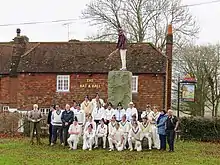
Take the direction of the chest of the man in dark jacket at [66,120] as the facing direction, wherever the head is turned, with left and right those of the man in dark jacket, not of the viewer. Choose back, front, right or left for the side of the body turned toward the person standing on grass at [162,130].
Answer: left

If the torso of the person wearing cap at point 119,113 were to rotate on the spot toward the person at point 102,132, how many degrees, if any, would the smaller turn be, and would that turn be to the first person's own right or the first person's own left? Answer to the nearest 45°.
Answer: approximately 45° to the first person's own right

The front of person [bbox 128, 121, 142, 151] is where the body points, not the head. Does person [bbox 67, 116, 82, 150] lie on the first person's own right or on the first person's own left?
on the first person's own right

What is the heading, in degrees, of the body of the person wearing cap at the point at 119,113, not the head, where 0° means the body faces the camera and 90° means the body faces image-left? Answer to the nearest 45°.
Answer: approximately 0°

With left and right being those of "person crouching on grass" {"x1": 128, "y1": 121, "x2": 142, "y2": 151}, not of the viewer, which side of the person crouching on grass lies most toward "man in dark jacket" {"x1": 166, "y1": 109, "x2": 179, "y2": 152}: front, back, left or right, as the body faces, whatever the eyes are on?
left

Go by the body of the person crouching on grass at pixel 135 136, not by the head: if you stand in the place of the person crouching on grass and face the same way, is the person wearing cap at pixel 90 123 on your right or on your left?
on your right

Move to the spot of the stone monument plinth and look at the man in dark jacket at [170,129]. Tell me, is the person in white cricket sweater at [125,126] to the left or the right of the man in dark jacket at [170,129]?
right

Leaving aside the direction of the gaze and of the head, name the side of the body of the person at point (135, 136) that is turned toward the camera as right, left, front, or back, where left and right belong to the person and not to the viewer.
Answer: front

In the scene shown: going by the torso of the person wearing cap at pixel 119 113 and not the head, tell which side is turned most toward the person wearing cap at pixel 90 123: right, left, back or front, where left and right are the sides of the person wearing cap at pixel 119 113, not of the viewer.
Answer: right

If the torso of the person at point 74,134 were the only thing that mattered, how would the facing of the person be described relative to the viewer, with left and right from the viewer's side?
facing the viewer

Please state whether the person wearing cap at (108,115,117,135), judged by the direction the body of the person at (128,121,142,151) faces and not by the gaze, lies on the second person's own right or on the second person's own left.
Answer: on the second person's own right
